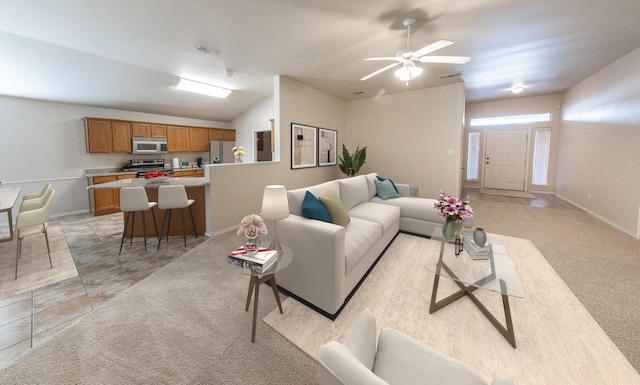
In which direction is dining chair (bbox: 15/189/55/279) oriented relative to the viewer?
to the viewer's left

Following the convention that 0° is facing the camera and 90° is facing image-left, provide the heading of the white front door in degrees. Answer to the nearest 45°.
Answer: approximately 0°

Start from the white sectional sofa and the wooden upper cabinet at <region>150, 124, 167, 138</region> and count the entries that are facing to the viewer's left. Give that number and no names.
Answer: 0

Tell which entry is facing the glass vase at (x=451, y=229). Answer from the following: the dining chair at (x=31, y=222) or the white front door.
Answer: the white front door

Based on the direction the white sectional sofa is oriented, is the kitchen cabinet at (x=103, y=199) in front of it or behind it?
behind

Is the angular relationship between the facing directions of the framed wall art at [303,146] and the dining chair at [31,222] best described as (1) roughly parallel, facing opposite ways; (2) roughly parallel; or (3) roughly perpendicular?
roughly perpendicular

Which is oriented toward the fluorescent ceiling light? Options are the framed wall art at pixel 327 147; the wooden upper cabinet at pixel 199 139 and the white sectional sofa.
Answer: the wooden upper cabinet

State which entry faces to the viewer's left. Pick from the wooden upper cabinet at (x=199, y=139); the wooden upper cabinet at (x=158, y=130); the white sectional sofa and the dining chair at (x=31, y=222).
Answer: the dining chair

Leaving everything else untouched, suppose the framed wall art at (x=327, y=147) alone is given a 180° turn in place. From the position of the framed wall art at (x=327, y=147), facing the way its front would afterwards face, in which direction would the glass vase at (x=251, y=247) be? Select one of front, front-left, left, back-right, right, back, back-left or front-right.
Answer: back-left

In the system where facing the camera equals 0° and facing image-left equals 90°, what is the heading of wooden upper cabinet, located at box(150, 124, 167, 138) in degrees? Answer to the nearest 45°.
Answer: approximately 0°

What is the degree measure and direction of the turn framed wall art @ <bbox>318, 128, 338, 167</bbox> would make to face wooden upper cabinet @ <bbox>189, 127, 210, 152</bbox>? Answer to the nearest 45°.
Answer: approximately 135° to its right

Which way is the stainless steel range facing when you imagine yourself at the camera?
facing the viewer
